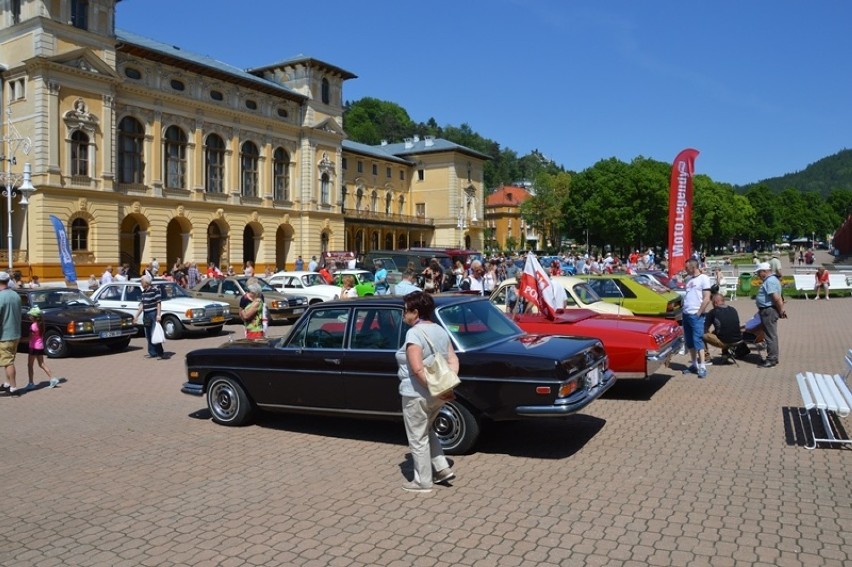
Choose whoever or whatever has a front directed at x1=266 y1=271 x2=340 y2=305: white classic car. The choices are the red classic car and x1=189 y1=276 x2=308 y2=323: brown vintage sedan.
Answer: the red classic car

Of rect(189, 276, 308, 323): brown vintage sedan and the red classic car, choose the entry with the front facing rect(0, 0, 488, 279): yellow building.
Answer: the red classic car

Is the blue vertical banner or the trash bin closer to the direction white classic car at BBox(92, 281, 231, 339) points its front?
the trash bin

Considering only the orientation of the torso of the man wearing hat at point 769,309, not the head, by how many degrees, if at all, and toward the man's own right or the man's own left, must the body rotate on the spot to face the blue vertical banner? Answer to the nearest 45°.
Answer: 0° — they already face it

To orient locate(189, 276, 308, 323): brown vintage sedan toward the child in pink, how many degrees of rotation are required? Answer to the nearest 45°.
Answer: approximately 45° to its right

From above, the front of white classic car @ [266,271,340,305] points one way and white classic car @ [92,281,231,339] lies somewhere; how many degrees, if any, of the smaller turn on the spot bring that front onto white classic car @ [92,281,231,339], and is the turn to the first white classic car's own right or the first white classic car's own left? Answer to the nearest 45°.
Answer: approximately 90° to the first white classic car's own right

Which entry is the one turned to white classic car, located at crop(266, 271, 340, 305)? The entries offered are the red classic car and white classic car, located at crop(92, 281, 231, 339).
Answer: the red classic car

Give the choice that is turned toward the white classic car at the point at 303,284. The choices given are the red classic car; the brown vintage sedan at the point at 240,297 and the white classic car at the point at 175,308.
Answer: the red classic car

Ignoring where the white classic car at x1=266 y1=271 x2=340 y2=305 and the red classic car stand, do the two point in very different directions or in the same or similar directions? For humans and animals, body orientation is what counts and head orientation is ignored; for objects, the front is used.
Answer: very different directions
